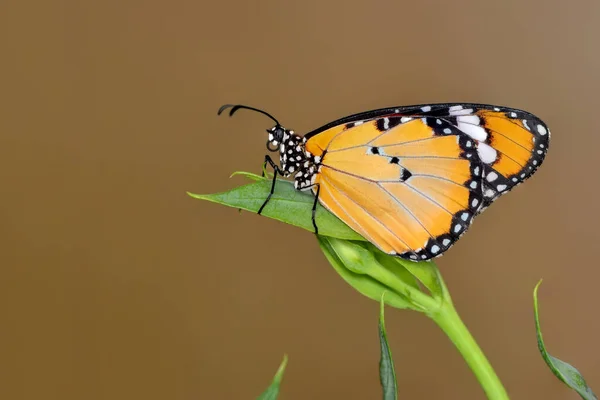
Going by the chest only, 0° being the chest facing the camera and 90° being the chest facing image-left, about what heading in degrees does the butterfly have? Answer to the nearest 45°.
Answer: approximately 90°
